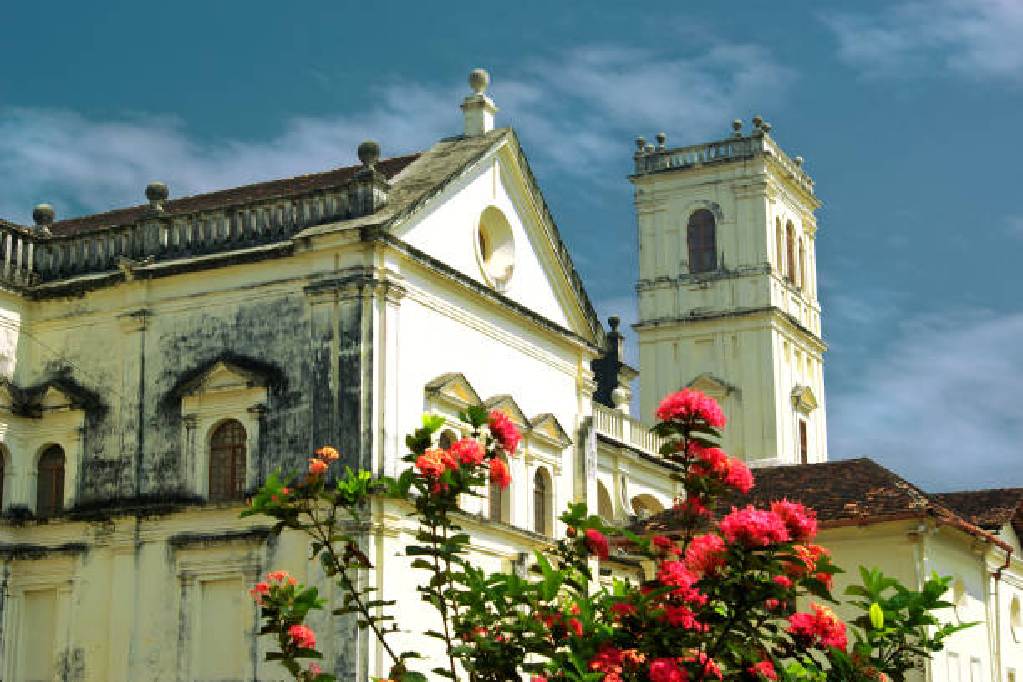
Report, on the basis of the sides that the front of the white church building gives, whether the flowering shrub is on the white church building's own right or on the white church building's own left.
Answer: on the white church building's own right
